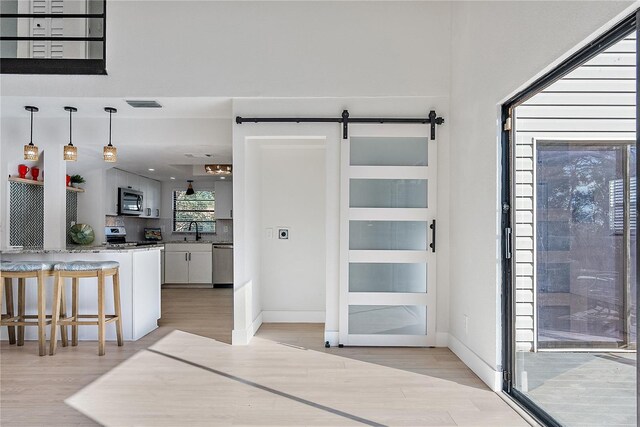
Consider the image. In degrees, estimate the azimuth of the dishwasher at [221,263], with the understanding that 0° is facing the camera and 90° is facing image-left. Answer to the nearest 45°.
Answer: approximately 0°

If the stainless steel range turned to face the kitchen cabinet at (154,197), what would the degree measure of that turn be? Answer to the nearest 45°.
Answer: approximately 90° to its left

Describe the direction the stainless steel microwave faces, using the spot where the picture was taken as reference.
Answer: facing the viewer and to the right of the viewer

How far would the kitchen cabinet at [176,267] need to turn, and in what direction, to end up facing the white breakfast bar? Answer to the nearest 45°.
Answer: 0° — it already faces it

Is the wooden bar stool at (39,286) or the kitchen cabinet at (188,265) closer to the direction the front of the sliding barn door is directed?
the wooden bar stool

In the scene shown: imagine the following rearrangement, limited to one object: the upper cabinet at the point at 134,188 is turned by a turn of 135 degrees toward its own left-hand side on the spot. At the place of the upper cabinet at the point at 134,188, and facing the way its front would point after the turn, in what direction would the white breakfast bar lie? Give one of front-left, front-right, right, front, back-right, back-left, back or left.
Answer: back

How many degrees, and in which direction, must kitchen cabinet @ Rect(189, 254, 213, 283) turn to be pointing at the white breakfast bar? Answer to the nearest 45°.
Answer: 0° — it already faces it

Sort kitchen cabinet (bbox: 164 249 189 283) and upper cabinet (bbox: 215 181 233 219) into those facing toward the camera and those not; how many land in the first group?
2
